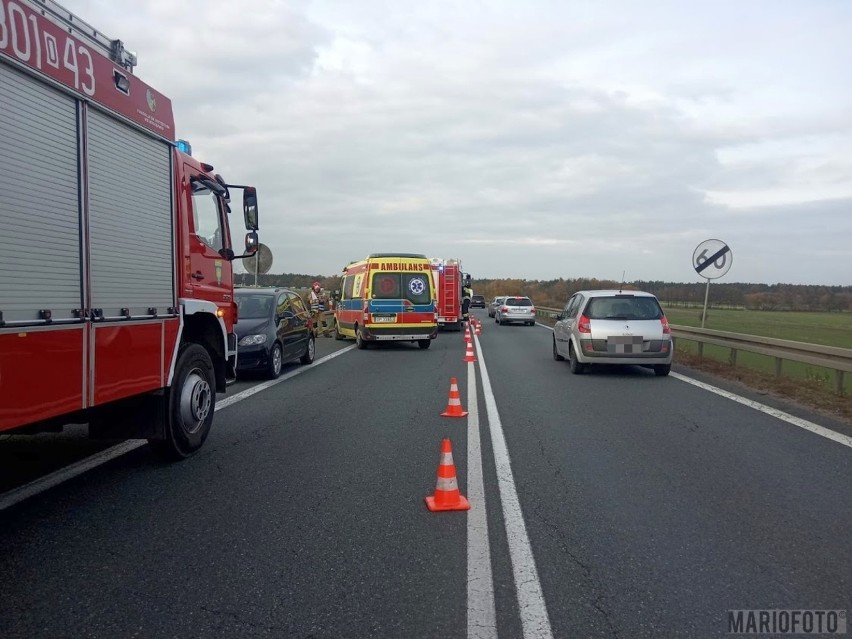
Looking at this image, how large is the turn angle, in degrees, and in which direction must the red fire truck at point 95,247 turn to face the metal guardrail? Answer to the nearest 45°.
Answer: approximately 45° to its right

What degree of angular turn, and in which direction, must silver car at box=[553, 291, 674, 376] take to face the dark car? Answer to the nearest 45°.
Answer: approximately 90° to its left

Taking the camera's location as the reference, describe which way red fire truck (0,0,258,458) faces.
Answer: facing away from the viewer and to the right of the viewer

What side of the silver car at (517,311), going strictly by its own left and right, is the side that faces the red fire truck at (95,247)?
back

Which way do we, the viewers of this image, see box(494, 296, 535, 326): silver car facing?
facing away from the viewer

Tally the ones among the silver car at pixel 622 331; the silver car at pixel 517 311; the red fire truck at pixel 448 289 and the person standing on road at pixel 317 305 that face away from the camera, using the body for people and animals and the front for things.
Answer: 3

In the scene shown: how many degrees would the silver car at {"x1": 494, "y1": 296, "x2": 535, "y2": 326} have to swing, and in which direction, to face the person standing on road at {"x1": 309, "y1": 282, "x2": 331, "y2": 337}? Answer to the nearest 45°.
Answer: approximately 135° to its left

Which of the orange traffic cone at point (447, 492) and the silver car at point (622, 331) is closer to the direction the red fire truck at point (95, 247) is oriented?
the silver car

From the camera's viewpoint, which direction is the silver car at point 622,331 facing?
away from the camera

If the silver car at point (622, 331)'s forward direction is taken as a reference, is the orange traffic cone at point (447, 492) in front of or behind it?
behind
